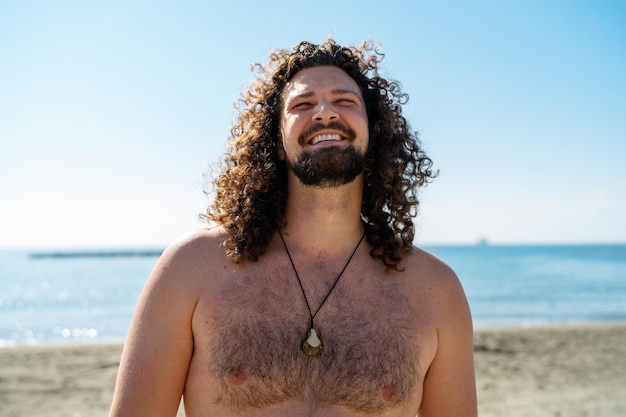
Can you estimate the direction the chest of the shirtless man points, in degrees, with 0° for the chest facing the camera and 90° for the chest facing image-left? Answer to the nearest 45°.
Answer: approximately 0°
